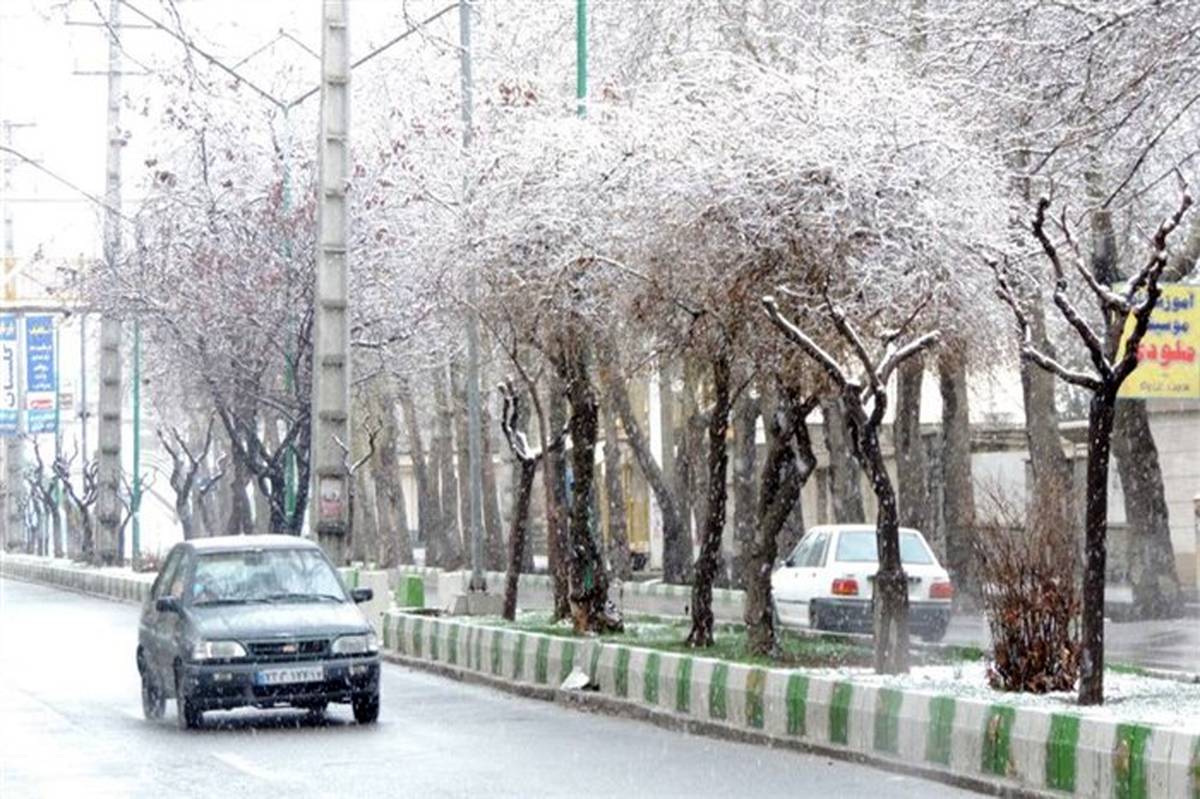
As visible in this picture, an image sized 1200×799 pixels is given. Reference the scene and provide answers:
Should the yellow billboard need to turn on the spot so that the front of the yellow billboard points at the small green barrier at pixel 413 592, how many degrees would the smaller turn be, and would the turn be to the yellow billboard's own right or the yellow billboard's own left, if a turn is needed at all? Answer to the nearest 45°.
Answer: approximately 135° to the yellow billboard's own right

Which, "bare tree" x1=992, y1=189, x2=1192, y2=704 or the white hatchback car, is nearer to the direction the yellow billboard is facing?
the bare tree

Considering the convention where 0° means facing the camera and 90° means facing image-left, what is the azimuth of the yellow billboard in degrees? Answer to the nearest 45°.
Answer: approximately 0°

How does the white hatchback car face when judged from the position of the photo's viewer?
facing away from the viewer and to the left of the viewer

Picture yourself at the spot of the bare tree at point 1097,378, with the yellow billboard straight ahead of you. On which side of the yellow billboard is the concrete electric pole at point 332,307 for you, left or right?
left

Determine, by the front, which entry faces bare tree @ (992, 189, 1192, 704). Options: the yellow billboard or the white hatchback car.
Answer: the yellow billboard

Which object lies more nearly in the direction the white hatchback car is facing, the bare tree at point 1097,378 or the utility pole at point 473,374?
the utility pole

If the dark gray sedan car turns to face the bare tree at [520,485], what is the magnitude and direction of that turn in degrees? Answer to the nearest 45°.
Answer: approximately 180°

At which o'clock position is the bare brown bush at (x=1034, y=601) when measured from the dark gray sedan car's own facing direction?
The bare brown bush is roughly at 10 o'clock from the dark gray sedan car.

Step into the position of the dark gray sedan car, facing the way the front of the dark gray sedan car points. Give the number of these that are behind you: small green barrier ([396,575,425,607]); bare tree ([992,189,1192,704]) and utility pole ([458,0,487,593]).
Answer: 2

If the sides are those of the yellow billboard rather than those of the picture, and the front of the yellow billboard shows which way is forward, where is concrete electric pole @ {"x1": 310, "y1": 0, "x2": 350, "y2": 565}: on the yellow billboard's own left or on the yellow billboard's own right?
on the yellow billboard's own right

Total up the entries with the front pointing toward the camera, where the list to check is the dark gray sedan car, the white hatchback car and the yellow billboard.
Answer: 2
